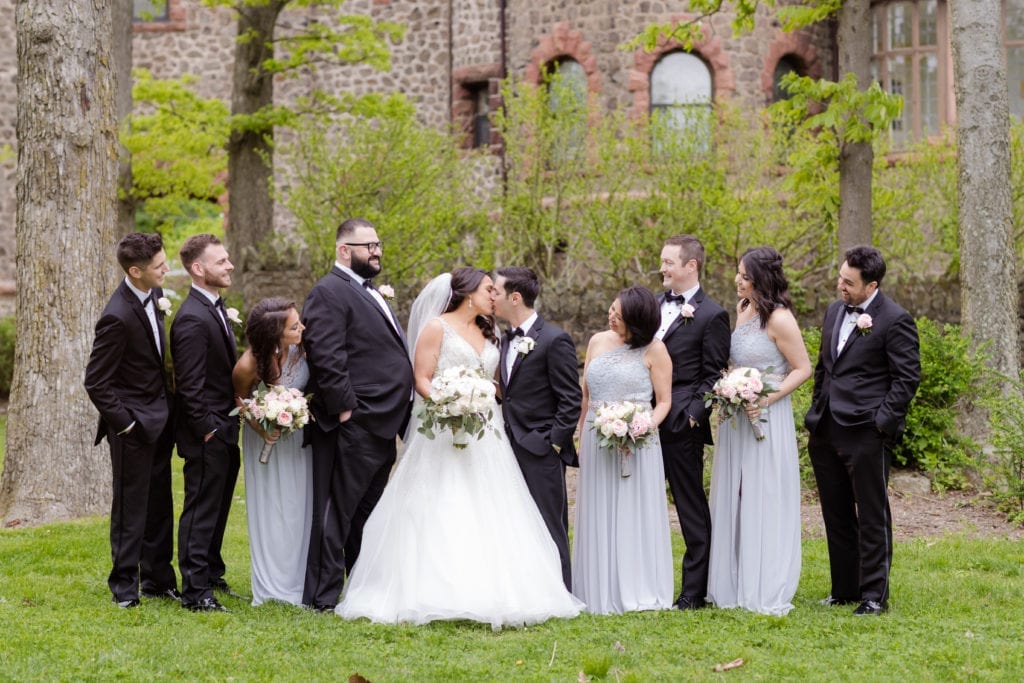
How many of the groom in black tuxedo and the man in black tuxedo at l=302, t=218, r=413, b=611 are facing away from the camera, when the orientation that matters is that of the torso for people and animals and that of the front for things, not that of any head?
0

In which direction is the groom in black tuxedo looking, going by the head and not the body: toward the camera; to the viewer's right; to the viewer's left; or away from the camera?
to the viewer's left

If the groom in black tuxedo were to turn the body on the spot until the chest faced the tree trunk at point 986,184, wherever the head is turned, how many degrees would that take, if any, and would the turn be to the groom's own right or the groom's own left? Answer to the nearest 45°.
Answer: approximately 180°

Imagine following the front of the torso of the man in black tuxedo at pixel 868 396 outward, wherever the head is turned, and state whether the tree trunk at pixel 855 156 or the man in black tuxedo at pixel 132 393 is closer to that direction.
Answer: the man in black tuxedo

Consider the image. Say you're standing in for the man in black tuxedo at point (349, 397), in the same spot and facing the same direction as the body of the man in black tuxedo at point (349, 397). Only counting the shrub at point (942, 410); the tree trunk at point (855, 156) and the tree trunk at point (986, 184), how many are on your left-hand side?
3

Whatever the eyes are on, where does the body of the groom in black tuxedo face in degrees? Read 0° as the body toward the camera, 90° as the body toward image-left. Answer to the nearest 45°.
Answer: approximately 45°

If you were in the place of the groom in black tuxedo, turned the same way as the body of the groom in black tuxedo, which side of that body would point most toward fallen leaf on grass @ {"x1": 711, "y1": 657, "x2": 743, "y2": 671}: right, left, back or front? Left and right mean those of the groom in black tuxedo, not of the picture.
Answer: left

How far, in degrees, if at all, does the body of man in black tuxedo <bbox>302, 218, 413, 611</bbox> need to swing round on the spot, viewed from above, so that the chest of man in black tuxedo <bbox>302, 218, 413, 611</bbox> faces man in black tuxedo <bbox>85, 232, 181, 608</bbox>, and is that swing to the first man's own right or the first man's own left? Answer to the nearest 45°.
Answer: approximately 135° to the first man's own right

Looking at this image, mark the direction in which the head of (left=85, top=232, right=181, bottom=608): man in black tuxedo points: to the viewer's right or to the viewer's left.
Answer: to the viewer's right

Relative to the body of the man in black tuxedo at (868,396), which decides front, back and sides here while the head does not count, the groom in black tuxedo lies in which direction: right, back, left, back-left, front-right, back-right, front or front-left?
front-right

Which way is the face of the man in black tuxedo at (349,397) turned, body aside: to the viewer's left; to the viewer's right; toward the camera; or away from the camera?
to the viewer's right

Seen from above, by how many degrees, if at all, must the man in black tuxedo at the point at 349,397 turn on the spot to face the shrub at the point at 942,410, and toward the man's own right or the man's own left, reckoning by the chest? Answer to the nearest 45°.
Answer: approximately 90° to the man's own left

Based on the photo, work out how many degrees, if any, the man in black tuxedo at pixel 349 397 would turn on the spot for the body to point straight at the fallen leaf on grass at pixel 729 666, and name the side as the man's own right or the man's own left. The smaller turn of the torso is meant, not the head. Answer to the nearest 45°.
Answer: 0° — they already face it

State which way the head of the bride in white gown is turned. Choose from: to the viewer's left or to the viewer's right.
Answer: to the viewer's right

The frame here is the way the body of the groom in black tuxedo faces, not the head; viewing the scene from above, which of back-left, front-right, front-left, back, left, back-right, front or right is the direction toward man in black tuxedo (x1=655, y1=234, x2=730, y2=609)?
back-left
